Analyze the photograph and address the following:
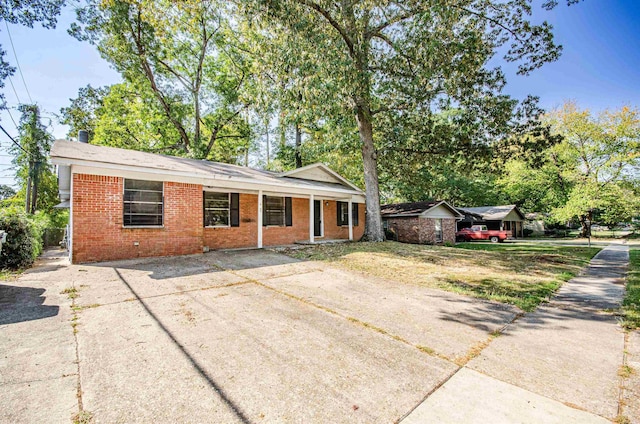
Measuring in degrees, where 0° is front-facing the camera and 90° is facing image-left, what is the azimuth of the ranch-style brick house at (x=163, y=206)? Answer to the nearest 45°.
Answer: approximately 315°

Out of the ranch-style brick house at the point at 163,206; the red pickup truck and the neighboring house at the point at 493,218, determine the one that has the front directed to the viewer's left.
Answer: the red pickup truck

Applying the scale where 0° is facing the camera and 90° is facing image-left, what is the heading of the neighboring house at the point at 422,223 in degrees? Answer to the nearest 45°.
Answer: approximately 315°

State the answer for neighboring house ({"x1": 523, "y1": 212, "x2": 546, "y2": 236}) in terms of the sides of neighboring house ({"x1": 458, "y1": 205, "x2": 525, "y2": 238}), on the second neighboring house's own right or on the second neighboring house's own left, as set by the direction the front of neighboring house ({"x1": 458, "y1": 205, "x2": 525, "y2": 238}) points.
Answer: on the second neighboring house's own left

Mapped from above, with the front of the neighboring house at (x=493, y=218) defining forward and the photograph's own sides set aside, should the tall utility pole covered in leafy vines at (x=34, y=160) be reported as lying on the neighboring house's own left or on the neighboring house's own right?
on the neighboring house's own right

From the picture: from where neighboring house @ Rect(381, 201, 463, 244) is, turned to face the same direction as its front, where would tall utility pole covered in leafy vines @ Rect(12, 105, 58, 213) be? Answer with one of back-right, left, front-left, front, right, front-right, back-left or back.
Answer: back-right

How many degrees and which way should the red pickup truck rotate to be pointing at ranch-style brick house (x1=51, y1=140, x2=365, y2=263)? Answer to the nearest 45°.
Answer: approximately 90° to its left

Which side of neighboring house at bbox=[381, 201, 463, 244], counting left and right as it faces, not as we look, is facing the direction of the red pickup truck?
left

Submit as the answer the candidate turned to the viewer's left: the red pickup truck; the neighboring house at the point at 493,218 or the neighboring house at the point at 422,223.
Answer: the red pickup truck
